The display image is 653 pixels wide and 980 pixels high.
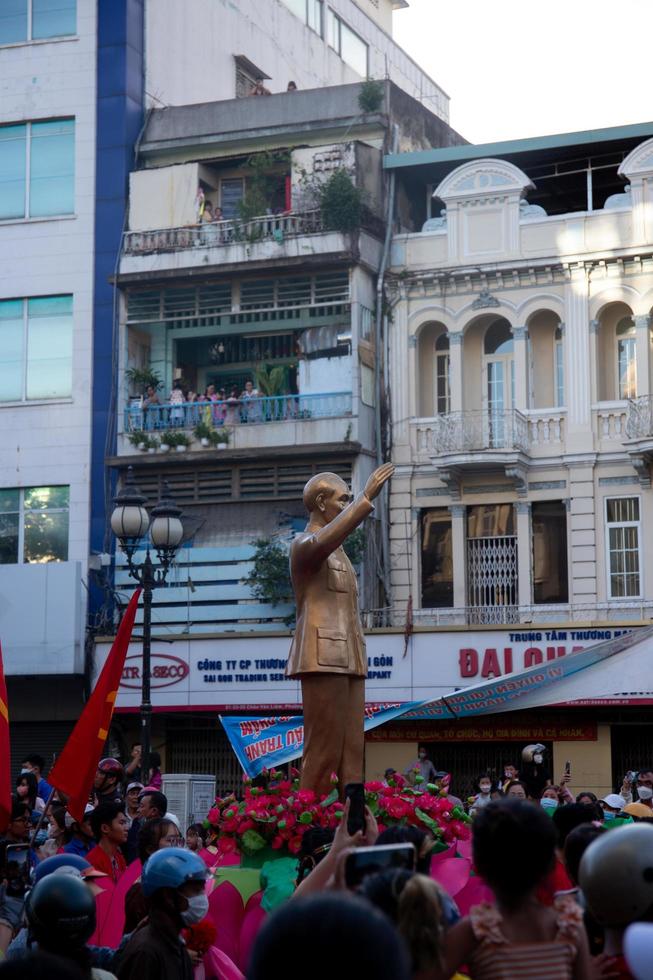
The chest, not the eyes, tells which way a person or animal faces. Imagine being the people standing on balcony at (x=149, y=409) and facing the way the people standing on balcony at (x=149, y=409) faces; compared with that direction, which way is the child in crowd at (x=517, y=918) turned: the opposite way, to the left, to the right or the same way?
the opposite way

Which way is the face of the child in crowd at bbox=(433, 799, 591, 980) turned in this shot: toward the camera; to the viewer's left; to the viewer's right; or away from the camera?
away from the camera

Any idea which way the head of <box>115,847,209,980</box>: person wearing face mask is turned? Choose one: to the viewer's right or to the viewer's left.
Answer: to the viewer's right

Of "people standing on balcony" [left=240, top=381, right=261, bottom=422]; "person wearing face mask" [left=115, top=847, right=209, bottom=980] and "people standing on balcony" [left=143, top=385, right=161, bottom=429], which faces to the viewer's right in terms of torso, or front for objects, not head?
the person wearing face mask

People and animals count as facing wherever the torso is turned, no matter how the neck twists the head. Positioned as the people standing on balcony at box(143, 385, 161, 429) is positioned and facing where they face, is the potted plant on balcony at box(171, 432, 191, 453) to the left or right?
on their left

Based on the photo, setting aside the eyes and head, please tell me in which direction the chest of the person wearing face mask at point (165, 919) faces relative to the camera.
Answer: to the viewer's right

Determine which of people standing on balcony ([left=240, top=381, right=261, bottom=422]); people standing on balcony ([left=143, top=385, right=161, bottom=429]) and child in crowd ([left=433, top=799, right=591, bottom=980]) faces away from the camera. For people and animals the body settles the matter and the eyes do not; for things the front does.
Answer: the child in crowd

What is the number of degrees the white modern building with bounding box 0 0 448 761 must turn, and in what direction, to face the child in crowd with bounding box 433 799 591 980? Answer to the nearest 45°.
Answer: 0° — it already faces them

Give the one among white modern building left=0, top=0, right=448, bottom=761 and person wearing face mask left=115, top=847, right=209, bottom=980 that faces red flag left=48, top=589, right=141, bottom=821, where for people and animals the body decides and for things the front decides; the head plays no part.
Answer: the white modern building

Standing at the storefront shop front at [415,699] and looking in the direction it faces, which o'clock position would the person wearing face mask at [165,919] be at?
The person wearing face mask is roughly at 12 o'clock from the storefront shop front.

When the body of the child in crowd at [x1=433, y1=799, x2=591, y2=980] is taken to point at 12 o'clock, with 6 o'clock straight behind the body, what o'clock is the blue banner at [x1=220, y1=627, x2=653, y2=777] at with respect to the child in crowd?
The blue banner is roughly at 12 o'clock from the child in crowd.

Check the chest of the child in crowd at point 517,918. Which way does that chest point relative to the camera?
away from the camera
